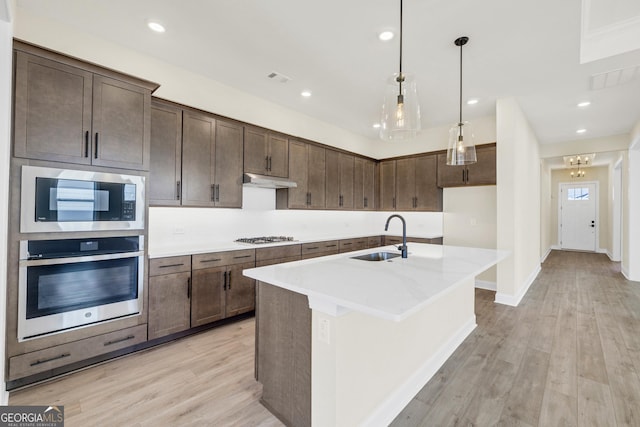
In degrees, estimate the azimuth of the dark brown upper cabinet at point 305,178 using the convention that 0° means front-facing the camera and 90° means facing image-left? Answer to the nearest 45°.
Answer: approximately 315°

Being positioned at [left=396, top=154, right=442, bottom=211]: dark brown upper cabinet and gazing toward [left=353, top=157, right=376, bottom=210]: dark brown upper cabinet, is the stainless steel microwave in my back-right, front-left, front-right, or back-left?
front-left

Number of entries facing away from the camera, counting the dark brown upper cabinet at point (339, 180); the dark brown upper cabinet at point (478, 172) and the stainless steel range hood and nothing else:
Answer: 0

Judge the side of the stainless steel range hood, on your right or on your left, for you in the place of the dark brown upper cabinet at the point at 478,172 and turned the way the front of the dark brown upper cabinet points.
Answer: on your right

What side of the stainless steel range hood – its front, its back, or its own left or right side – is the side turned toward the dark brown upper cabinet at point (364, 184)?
left

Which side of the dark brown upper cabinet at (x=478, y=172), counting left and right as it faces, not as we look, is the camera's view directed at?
front

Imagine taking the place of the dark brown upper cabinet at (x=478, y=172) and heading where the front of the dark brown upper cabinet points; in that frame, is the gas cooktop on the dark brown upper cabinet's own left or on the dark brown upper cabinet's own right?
on the dark brown upper cabinet's own right

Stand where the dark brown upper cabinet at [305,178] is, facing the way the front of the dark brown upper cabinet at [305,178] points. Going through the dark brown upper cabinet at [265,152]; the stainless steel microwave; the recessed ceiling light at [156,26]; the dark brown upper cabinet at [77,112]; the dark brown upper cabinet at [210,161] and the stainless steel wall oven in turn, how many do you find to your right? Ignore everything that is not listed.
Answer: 6

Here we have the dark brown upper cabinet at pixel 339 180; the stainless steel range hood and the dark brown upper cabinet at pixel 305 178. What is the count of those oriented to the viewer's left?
0

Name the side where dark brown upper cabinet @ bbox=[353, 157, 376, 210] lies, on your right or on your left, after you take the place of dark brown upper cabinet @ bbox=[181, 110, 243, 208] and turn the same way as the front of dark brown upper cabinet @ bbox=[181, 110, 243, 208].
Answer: on your left

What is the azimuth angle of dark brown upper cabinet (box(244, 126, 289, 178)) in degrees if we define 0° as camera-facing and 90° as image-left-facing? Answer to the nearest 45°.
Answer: approximately 315°

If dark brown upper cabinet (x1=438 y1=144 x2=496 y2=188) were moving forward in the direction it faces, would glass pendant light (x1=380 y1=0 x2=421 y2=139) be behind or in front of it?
in front

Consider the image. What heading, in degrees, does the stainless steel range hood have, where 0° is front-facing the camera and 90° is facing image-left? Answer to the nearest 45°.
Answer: approximately 315°

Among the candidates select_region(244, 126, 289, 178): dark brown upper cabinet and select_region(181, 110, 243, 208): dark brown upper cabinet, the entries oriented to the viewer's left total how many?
0

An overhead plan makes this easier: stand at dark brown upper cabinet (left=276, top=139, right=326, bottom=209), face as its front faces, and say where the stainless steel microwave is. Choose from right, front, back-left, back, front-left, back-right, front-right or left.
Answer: right

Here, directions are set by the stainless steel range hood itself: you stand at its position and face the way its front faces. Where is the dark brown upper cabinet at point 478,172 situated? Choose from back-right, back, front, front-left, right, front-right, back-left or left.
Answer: front-left

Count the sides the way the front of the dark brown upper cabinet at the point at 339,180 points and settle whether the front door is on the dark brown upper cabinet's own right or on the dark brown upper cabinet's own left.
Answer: on the dark brown upper cabinet's own left
